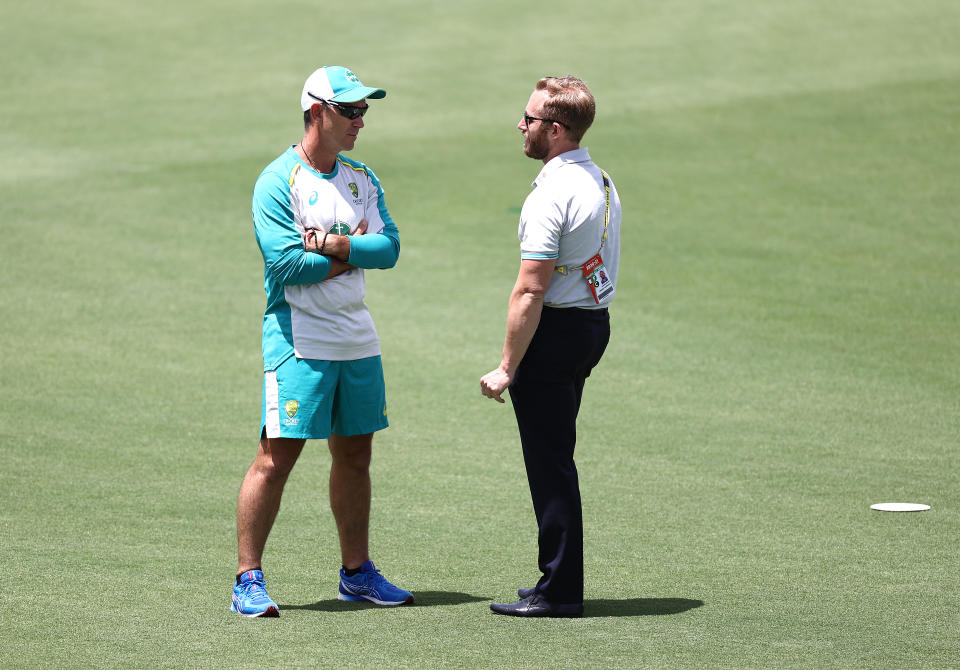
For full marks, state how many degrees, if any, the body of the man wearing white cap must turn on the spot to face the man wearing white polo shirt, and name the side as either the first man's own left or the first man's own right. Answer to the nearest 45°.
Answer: approximately 45° to the first man's own left

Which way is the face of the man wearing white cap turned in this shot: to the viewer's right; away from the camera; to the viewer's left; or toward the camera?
to the viewer's right

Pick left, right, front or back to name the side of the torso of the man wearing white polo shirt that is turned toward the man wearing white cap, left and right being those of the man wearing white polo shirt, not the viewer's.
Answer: front

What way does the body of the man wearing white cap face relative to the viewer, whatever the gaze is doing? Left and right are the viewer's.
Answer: facing the viewer and to the right of the viewer

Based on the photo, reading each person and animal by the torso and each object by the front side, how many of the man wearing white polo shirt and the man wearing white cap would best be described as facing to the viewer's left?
1

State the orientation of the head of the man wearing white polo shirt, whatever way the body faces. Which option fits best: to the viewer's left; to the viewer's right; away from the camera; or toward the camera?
to the viewer's left

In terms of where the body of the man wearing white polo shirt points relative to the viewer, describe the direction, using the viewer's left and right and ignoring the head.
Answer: facing to the left of the viewer
